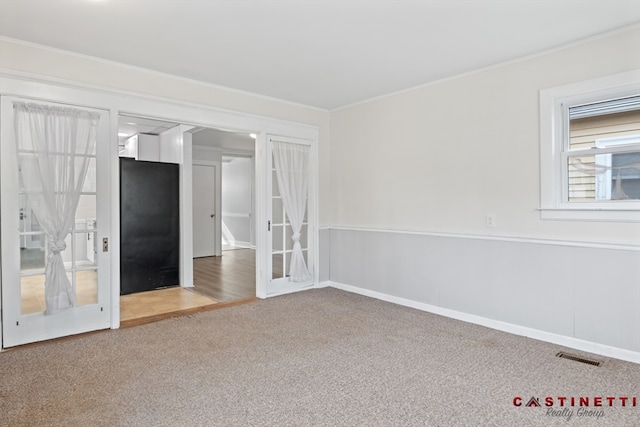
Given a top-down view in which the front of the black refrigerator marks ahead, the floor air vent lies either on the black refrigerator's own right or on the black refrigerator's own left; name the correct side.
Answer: on the black refrigerator's own left

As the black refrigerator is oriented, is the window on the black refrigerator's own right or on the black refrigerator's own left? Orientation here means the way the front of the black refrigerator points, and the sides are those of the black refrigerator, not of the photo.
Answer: on the black refrigerator's own left

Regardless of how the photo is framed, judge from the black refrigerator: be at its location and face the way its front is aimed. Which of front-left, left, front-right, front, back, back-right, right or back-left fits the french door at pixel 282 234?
back-left

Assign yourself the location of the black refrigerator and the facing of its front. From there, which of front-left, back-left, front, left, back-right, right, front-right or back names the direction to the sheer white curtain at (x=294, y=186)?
back-left
